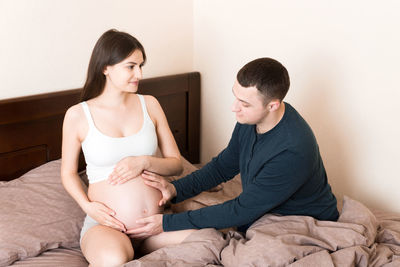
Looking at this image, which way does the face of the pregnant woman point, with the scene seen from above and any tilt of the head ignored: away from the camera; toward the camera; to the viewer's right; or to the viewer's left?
to the viewer's right

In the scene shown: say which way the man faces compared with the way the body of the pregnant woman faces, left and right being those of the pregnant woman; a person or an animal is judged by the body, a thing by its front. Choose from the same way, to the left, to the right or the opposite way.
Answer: to the right

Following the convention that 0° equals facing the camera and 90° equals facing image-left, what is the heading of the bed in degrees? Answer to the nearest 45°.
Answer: approximately 315°
